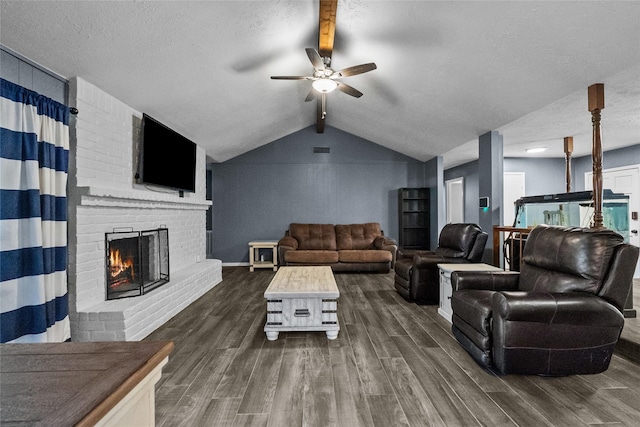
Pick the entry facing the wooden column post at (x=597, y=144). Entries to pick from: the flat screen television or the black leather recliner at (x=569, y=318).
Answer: the flat screen television

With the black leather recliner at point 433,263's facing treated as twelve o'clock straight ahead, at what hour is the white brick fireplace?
The white brick fireplace is roughly at 12 o'clock from the black leather recliner.

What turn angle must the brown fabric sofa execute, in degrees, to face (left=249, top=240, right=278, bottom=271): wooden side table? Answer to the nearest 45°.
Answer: approximately 90° to its right

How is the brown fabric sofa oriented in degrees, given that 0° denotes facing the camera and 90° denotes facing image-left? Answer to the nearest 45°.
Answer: approximately 0°

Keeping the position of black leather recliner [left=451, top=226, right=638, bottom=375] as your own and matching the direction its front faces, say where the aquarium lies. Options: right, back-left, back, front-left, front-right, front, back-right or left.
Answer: back-right

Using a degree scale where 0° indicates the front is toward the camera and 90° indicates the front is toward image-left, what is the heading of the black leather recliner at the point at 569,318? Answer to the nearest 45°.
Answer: approximately 45°

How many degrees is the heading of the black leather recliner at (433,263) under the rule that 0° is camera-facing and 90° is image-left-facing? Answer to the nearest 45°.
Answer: approximately 45°

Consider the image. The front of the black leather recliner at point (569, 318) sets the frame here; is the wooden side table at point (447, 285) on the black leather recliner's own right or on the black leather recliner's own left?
on the black leather recliner's own right

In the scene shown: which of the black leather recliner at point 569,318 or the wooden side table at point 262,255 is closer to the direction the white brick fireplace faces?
the black leather recliner

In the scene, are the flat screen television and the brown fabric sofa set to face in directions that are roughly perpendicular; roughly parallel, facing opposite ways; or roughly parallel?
roughly perpendicular

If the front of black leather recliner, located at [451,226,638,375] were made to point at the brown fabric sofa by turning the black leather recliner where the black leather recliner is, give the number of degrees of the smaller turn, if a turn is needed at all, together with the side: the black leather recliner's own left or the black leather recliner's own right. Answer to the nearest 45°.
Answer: approximately 90° to the black leather recliner's own right

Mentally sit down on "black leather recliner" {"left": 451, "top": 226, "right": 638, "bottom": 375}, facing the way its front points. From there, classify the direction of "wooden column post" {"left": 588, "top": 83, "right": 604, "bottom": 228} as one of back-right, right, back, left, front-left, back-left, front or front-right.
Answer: back-right

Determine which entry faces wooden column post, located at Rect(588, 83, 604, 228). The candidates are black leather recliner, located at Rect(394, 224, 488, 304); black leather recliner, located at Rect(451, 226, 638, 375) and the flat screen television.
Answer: the flat screen television

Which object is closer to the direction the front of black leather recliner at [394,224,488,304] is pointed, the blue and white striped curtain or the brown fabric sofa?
the blue and white striped curtain

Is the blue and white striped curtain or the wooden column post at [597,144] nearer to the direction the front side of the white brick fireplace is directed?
the wooden column post
